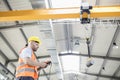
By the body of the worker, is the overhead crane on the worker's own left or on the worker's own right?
on the worker's own left

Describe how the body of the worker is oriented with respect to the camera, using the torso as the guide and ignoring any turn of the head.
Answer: to the viewer's right

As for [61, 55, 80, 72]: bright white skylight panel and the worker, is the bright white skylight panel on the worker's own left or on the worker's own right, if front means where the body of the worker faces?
on the worker's own left

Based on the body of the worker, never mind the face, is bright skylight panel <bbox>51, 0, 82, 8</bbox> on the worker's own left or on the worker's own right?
on the worker's own left
